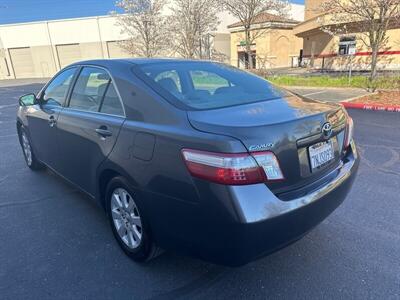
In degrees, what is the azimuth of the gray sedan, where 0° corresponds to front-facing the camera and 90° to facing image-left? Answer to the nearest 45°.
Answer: approximately 135°

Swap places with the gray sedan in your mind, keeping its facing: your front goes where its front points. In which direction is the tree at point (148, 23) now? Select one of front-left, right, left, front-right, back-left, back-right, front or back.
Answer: front-right

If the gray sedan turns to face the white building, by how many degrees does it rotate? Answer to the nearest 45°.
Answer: approximately 45° to its right
